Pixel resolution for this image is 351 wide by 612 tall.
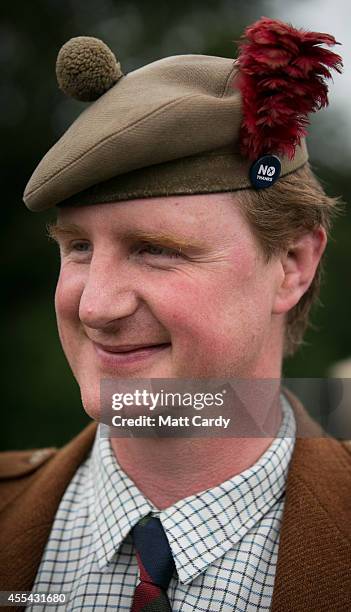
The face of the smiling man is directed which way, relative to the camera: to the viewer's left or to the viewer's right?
to the viewer's left

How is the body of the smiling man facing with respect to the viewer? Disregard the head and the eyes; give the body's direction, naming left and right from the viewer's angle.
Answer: facing the viewer and to the left of the viewer
